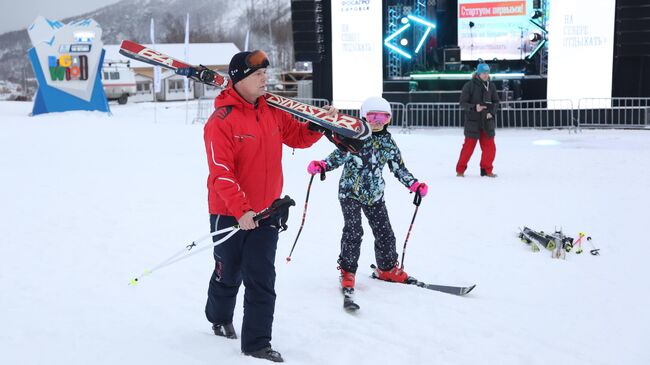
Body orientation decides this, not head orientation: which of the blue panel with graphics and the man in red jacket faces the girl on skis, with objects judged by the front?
the blue panel with graphics

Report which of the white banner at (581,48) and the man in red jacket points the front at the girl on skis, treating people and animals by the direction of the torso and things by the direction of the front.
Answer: the white banner

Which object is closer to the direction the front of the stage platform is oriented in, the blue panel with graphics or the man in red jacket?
the man in red jacket

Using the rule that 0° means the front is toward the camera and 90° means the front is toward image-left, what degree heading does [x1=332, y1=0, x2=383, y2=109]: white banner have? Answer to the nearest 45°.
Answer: approximately 0°

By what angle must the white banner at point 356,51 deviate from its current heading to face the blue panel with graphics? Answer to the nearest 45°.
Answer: approximately 135° to its right

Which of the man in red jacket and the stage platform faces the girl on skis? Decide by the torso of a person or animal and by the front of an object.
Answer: the stage platform

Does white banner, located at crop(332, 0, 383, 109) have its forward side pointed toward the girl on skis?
yes

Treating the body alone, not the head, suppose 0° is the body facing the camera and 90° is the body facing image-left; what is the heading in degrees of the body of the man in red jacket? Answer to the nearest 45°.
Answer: approximately 315°

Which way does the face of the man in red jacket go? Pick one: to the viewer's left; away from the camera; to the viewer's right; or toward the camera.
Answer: to the viewer's right
